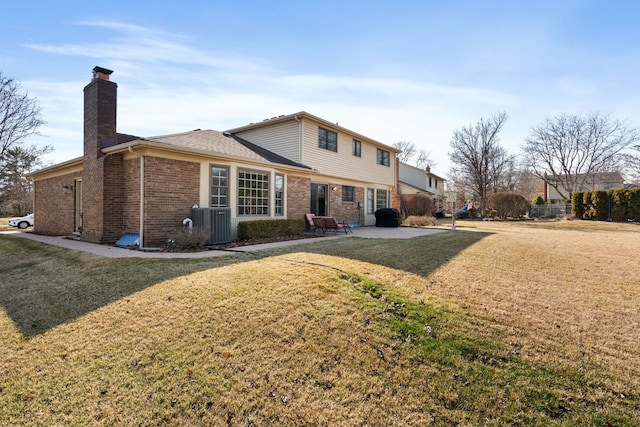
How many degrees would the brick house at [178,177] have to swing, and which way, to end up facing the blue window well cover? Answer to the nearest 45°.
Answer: approximately 90° to its left

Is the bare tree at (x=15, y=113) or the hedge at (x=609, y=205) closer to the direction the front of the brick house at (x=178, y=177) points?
the bare tree

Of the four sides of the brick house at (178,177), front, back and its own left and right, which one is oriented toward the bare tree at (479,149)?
right

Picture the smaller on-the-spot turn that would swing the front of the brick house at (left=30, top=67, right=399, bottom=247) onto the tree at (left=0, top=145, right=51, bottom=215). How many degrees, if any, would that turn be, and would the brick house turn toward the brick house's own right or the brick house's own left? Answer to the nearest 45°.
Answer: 0° — it already faces it

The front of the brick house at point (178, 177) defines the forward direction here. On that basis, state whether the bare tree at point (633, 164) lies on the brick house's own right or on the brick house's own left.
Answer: on the brick house's own right

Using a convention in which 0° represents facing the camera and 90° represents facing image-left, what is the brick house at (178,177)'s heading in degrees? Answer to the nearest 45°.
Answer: approximately 135°

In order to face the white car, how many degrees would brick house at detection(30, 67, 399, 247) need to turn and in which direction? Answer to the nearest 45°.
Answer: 0° — it already faces it

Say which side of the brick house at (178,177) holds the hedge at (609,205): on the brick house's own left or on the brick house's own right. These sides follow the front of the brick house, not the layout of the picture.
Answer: on the brick house's own right

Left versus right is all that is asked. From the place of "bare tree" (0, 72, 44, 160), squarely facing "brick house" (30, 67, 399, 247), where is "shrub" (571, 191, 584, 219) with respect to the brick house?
left

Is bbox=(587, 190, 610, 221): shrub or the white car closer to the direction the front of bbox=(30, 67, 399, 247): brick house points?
the white car

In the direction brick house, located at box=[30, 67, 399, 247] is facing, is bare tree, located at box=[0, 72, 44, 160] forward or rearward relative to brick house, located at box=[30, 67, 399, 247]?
forward

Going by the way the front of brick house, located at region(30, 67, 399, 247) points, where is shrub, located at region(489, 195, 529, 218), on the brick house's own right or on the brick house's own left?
on the brick house's own right

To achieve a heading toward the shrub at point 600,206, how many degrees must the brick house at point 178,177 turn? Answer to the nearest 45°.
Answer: approximately 135° to its right
